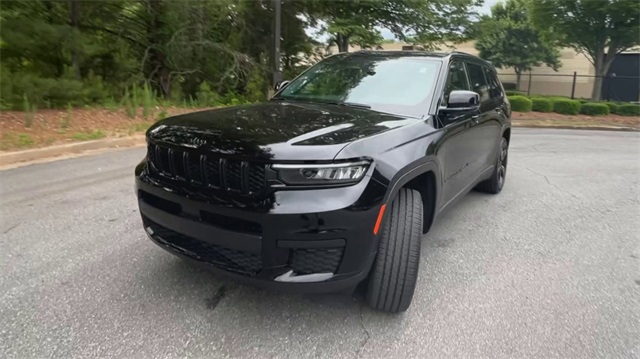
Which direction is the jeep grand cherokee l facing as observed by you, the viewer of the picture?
facing the viewer and to the left of the viewer

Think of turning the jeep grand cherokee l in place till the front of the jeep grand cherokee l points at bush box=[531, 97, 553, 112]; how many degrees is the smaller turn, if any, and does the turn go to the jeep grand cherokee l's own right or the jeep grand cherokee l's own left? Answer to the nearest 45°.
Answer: approximately 180°

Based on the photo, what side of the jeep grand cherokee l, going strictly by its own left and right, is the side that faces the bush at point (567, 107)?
back

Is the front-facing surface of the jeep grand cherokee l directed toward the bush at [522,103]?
no

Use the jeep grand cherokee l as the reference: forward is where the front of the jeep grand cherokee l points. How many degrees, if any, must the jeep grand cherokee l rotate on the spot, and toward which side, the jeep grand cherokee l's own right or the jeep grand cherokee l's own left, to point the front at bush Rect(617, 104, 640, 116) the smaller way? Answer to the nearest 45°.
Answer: approximately 180°

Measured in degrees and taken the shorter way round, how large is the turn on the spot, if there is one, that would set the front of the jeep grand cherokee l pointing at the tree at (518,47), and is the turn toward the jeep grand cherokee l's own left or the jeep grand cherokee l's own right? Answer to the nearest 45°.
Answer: approximately 180°

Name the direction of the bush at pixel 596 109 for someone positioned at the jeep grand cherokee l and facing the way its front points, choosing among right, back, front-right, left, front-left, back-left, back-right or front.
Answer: back

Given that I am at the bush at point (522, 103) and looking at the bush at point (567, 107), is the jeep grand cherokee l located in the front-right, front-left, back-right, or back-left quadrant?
back-right

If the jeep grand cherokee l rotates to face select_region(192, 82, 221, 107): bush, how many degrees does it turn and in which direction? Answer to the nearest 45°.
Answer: approximately 135° to its right

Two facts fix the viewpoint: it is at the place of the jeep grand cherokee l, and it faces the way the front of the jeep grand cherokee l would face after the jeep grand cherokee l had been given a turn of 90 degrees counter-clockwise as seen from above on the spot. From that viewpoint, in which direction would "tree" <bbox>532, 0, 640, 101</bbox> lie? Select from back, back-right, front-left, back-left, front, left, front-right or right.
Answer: left

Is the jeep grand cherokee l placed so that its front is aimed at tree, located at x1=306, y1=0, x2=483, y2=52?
no

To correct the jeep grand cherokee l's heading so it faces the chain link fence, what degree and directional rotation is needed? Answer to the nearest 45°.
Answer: approximately 180°

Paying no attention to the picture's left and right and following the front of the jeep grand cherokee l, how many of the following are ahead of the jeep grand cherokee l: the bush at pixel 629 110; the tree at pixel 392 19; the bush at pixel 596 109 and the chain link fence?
0
